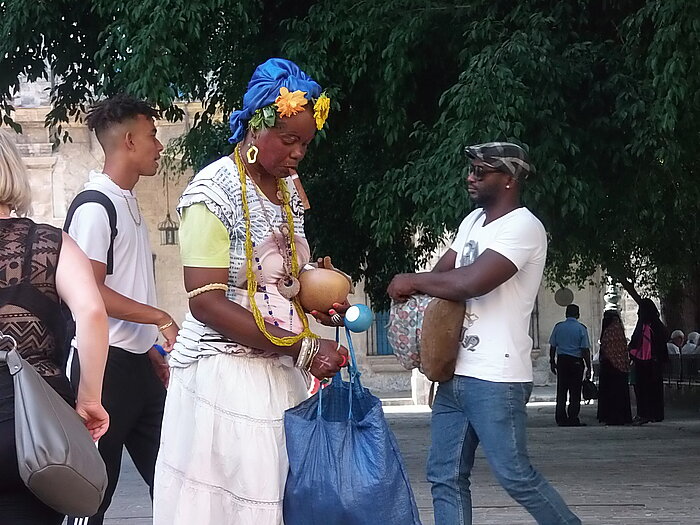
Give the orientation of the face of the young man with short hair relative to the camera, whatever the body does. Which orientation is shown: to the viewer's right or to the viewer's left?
to the viewer's right

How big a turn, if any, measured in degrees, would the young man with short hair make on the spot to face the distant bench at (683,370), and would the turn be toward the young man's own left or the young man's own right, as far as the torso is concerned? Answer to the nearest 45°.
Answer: approximately 45° to the young man's own left

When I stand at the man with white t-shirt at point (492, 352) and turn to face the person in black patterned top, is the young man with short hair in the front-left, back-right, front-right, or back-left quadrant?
front-right

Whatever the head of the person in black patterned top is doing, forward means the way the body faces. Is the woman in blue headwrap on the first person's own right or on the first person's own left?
on the first person's own right

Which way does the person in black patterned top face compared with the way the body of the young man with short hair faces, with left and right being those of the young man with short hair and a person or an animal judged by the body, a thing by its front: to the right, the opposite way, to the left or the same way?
to the left

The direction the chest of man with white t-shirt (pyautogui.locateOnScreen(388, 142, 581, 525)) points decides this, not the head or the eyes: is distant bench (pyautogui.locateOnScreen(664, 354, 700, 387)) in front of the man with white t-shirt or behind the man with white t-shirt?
behind

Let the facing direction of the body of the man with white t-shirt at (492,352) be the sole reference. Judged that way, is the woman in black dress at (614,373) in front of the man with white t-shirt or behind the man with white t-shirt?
behind

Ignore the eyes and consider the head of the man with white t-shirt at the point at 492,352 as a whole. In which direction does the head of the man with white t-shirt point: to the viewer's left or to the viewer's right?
to the viewer's left

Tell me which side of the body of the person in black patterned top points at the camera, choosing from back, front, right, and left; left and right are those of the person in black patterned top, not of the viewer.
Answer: back

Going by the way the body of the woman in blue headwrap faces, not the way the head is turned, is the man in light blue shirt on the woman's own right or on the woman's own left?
on the woman's own left

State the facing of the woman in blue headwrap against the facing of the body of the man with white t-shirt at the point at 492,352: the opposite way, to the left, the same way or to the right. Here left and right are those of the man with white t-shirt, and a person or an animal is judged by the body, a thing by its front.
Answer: to the left

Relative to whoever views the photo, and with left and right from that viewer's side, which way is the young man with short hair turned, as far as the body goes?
facing to the right of the viewer
